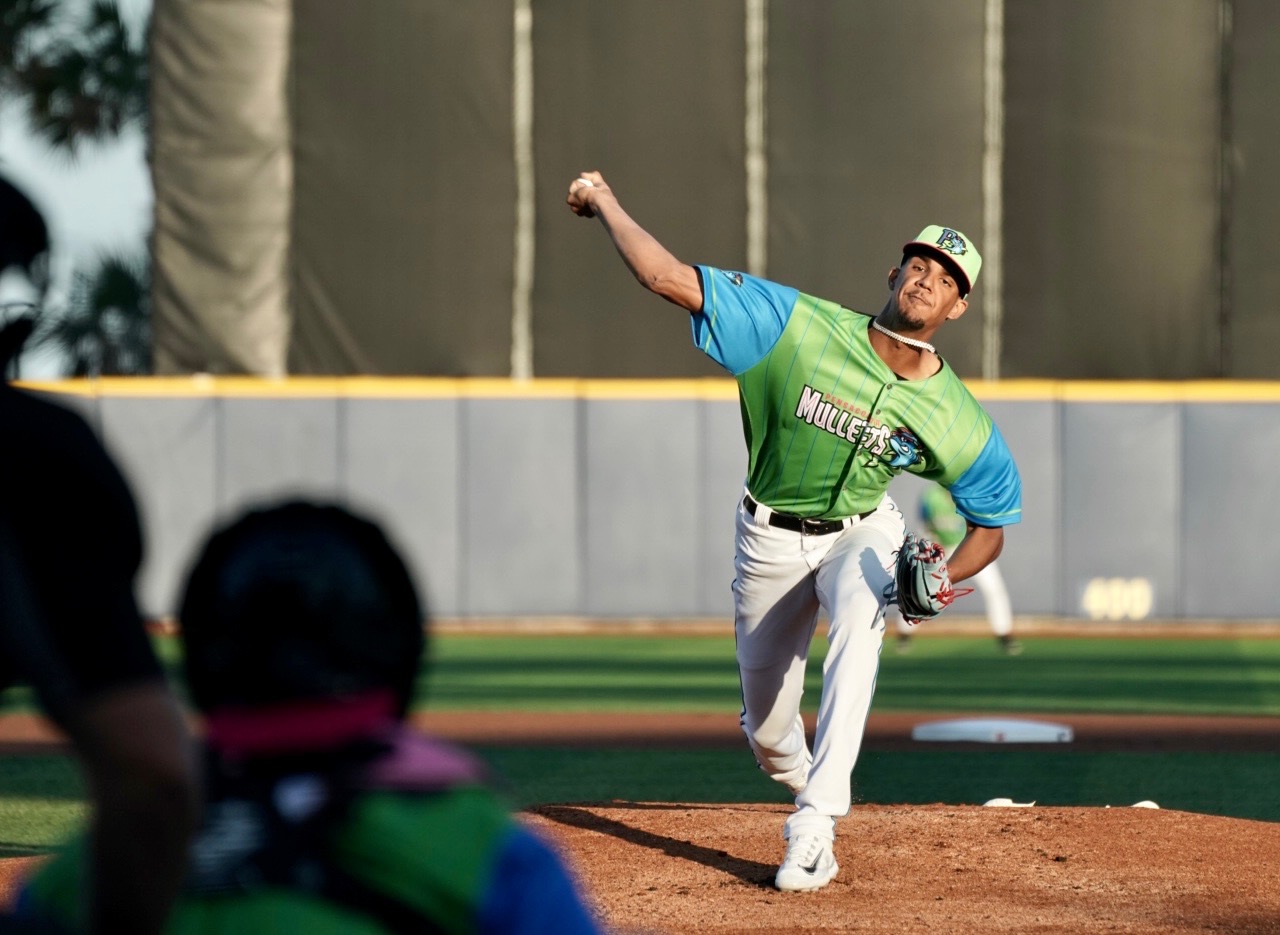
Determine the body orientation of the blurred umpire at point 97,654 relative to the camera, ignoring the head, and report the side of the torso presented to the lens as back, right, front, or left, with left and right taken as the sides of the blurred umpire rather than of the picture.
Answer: back

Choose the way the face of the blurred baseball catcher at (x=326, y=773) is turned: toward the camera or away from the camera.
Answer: away from the camera

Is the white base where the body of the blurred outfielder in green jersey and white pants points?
yes

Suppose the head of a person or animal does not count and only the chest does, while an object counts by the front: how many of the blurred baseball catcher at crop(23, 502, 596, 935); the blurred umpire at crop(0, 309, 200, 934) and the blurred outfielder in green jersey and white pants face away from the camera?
2

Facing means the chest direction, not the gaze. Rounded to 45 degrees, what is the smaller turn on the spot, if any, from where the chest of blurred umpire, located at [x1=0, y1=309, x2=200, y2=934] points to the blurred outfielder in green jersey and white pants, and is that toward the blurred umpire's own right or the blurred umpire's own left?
approximately 45° to the blurred umpire's own right

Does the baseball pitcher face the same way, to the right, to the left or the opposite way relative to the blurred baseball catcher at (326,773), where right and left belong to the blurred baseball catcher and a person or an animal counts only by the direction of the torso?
the opposite way

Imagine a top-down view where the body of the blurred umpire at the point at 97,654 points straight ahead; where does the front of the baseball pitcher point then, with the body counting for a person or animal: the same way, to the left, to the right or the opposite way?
the opposite way

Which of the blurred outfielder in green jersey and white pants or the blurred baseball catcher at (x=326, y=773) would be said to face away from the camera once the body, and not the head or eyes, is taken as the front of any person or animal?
the blurred baseball catcher

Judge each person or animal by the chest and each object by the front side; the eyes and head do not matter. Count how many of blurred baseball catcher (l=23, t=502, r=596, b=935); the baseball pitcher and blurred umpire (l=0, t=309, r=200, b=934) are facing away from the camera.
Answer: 2
